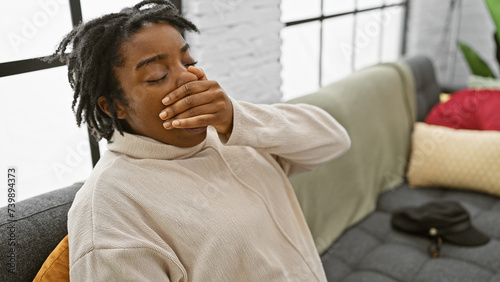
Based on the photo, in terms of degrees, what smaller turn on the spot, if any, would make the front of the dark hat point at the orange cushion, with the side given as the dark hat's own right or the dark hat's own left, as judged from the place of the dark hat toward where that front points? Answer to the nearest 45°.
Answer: approximately 90° to the dark hat's own right

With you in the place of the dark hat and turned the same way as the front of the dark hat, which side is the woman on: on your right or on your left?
on your right

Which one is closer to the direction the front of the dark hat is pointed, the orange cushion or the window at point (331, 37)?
the orange cushion

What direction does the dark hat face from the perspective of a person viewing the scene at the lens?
facing the viewer and to the right of the viewer

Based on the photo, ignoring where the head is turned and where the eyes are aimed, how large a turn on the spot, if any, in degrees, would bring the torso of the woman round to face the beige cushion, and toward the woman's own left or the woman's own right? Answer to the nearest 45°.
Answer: approximately 90° to the woman's own left

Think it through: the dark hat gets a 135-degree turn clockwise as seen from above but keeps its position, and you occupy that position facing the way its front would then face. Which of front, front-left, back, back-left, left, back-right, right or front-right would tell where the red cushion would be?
right

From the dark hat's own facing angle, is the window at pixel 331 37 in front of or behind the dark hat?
behind
